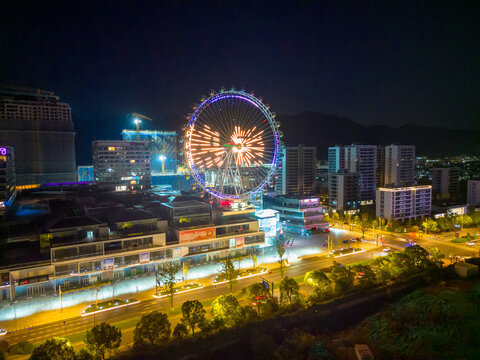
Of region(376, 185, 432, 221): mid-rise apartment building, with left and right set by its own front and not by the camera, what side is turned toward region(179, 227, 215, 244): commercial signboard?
right

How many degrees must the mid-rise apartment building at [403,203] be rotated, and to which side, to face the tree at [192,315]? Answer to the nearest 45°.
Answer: approximately 45° to its right

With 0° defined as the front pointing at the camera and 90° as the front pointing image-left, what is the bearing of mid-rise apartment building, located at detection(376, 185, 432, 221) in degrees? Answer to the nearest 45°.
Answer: approximately 315°

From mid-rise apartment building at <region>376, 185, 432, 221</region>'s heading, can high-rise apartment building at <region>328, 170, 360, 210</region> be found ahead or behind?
behind

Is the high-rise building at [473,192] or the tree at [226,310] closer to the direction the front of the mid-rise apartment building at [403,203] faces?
the tree

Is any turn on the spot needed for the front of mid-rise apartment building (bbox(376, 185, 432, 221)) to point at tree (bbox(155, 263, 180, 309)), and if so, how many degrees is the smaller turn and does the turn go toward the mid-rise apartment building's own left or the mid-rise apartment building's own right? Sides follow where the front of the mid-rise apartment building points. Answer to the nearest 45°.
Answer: approximately 90° to the mid-rise apartment building's own right

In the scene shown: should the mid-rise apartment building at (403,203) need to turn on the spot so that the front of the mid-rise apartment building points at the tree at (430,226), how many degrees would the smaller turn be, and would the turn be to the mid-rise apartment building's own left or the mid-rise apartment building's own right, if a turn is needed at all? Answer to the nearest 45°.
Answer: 0° — it already faces it

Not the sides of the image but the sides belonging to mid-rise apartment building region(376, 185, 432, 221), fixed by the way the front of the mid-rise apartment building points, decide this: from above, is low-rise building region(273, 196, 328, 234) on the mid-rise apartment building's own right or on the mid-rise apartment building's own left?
on the mid-rise apartment building's own right

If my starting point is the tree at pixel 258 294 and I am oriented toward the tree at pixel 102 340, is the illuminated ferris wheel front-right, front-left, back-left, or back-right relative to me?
back-right

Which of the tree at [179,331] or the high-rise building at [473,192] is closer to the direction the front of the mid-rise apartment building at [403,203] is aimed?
the tree

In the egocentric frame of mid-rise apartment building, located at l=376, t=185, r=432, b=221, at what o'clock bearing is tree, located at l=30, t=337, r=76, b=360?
The tree is roughly at 2 o'clock from the mid-rise apartment building.
